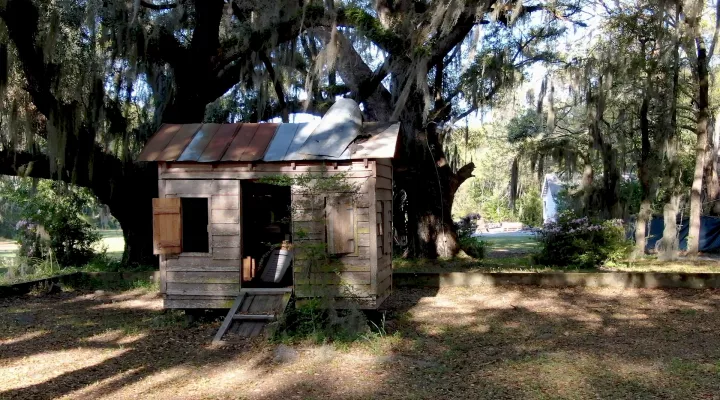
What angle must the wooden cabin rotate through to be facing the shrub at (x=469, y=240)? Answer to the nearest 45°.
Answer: approximately 135° to its left

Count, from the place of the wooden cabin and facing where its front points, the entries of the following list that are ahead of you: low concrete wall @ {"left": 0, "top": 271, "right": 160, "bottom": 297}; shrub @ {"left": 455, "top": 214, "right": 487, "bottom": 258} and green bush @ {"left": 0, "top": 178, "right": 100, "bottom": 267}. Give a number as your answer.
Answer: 0

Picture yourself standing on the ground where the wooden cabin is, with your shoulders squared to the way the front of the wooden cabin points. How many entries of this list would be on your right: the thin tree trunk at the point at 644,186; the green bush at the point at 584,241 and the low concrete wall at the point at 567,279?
0

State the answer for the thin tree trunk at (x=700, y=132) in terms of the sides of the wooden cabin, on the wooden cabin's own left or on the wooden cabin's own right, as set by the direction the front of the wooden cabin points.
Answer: on the wooden cabin's own left

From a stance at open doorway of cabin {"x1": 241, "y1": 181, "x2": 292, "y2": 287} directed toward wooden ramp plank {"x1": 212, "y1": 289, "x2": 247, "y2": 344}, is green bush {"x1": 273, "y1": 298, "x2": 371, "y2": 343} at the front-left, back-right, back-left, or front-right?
front-left

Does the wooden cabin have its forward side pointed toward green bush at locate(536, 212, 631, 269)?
no

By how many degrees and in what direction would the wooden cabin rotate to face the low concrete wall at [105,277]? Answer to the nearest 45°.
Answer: approximately 135° to its right

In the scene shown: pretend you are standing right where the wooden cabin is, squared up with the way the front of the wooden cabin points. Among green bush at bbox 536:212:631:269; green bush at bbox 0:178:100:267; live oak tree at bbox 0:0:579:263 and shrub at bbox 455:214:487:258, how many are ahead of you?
0

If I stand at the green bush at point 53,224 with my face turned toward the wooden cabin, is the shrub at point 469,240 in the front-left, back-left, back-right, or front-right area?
front-left

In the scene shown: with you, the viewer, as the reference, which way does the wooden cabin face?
facing the viewer

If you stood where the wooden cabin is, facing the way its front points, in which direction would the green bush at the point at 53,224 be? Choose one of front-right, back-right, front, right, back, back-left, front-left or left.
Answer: back-right

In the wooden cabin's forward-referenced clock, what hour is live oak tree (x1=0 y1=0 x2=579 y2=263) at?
The live oak tree is roughly at 5 o'clock from the wooden cabin.
